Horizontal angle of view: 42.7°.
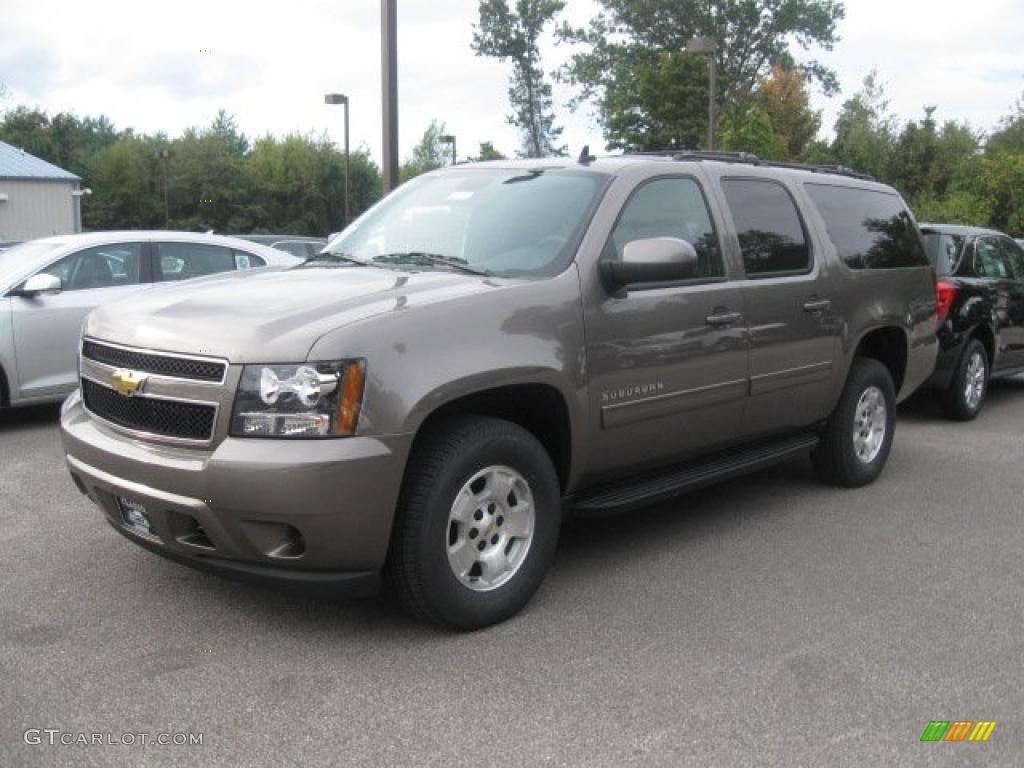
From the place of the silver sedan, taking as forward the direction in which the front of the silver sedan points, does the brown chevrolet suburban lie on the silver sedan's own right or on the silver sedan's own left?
on the silver sedan's own left

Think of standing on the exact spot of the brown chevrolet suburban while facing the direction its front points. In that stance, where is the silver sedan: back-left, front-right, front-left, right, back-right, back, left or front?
right

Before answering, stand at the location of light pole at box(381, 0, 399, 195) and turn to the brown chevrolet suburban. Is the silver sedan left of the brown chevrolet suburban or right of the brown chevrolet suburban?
right

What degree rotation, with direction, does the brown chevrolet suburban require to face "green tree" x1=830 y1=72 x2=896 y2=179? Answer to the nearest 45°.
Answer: approximately 135° to its right

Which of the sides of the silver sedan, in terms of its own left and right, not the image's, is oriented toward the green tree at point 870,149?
back

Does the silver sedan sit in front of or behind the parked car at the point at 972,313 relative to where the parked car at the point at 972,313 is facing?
behind

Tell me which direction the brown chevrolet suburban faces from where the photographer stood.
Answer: facing the viewer and to the left of the viewer

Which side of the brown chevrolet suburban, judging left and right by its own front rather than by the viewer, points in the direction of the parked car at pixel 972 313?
back

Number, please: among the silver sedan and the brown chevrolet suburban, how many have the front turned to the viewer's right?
0

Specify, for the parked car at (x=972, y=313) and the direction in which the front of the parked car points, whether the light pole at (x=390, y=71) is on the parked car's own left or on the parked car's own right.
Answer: on the parked car's own left

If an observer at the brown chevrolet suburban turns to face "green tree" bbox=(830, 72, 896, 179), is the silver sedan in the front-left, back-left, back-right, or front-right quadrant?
front-left

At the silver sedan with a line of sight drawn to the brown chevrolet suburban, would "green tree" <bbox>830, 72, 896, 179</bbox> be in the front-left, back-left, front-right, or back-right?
back-left

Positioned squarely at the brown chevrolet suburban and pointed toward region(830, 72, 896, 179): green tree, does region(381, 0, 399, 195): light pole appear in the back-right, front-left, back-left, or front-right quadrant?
front-left

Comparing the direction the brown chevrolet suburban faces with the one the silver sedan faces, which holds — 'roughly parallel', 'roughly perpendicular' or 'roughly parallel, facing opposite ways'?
roughly parallel

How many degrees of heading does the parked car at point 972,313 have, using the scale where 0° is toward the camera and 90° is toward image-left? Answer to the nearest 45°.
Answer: approximately 225°

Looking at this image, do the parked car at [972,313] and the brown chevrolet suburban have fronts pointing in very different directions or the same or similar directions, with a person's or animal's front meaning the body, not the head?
very different directions
